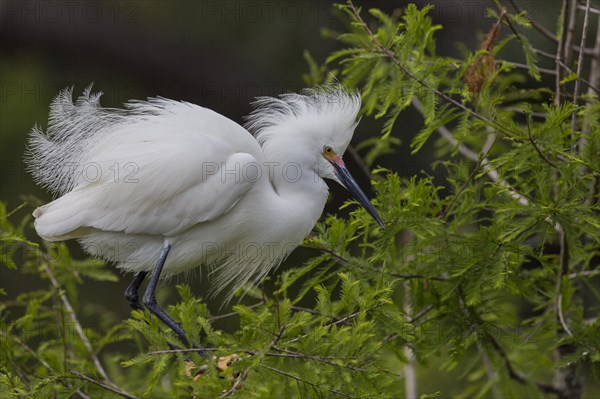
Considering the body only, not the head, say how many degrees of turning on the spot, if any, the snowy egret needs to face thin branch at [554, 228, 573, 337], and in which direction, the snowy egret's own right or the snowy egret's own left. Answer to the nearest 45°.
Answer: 0° — it already faces it

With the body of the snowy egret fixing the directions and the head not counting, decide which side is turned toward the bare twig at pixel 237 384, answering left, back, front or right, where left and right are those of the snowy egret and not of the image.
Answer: right

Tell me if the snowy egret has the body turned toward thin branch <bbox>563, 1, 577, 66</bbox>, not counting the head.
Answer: yes

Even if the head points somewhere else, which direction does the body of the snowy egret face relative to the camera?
to the viewer's right

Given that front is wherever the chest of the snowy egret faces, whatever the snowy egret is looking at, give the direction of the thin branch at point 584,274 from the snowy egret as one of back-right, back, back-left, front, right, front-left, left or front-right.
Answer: front

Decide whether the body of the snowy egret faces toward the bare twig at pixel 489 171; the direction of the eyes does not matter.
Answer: yes

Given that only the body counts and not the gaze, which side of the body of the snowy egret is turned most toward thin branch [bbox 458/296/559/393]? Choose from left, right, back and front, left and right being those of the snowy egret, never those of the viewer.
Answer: front

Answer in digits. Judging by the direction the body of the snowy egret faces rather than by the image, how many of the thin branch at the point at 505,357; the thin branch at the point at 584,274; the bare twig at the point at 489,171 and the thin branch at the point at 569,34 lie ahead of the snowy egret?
4

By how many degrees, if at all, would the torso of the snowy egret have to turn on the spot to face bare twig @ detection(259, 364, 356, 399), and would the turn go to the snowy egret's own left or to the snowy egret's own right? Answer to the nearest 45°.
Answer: approximately 90° to the snowy egret's own right

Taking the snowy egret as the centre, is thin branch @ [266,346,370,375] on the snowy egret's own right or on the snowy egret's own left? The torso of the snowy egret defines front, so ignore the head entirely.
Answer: on the snowy egret's own right

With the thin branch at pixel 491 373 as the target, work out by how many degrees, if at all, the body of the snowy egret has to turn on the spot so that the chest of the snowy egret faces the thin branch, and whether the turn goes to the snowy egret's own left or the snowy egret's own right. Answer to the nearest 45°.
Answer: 0° — it already faces it
